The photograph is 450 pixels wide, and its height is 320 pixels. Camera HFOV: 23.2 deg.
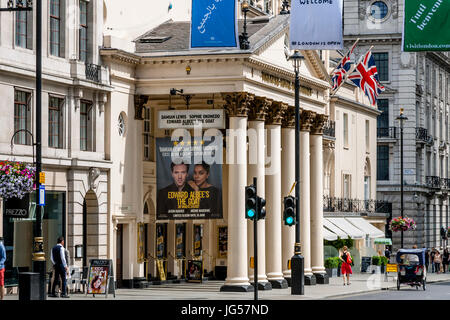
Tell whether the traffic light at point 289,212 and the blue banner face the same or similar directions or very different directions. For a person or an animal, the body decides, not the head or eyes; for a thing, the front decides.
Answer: same or similar directions

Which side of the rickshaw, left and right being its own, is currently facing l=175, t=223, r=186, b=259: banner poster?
left

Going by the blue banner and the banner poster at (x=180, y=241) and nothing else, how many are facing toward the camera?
2

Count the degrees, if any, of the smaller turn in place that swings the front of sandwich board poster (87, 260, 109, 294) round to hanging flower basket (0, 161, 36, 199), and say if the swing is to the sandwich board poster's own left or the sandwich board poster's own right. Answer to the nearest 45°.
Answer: approximately 45° to the sandwich board poster's own right

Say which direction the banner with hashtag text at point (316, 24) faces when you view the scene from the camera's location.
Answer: facing the viewer

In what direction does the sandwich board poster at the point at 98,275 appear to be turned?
toward the camera

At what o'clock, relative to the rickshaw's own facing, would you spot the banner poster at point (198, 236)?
The banner poster is roughly at 9 o'clock from the rickshaw.

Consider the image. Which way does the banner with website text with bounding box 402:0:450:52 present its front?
toward the camera

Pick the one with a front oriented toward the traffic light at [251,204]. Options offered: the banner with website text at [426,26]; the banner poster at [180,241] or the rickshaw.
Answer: the banner poster

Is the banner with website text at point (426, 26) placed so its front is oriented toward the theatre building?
no

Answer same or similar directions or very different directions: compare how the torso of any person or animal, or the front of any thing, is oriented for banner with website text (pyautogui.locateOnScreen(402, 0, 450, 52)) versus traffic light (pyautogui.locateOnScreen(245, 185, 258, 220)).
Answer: same or similar directions

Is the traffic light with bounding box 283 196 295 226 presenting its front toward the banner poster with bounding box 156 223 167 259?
no

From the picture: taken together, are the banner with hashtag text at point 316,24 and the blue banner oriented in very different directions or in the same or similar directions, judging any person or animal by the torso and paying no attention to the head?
same or similar directions

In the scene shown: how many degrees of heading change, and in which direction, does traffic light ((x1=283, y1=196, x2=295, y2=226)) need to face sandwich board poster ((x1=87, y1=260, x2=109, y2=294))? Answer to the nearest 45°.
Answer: approximately 90° to its right

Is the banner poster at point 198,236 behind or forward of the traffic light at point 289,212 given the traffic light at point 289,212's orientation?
behind

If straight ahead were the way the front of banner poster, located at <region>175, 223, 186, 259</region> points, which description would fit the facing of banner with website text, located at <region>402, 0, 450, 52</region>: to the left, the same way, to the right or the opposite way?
the same way

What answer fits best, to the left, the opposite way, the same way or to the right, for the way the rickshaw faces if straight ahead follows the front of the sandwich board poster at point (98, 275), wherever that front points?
the opposite way

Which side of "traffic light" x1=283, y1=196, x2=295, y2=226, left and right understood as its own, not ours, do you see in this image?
front
